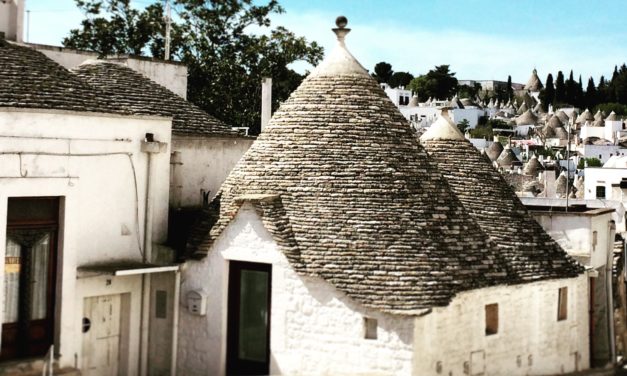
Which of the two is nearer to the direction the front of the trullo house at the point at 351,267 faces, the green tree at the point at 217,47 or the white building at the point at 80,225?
the white building

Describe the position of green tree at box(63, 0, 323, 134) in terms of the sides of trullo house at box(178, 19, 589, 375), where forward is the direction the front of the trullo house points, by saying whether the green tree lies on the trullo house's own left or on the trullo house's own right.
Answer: on the trullo house's own right

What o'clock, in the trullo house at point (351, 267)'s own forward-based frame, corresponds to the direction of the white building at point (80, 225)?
The white building is roughly at 1 o'clock from the trullo house.

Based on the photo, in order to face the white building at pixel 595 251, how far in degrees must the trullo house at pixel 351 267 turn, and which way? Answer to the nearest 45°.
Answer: approximately 180°

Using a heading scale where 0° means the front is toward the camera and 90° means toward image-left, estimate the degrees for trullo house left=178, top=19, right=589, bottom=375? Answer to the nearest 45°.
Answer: approximately 45°
